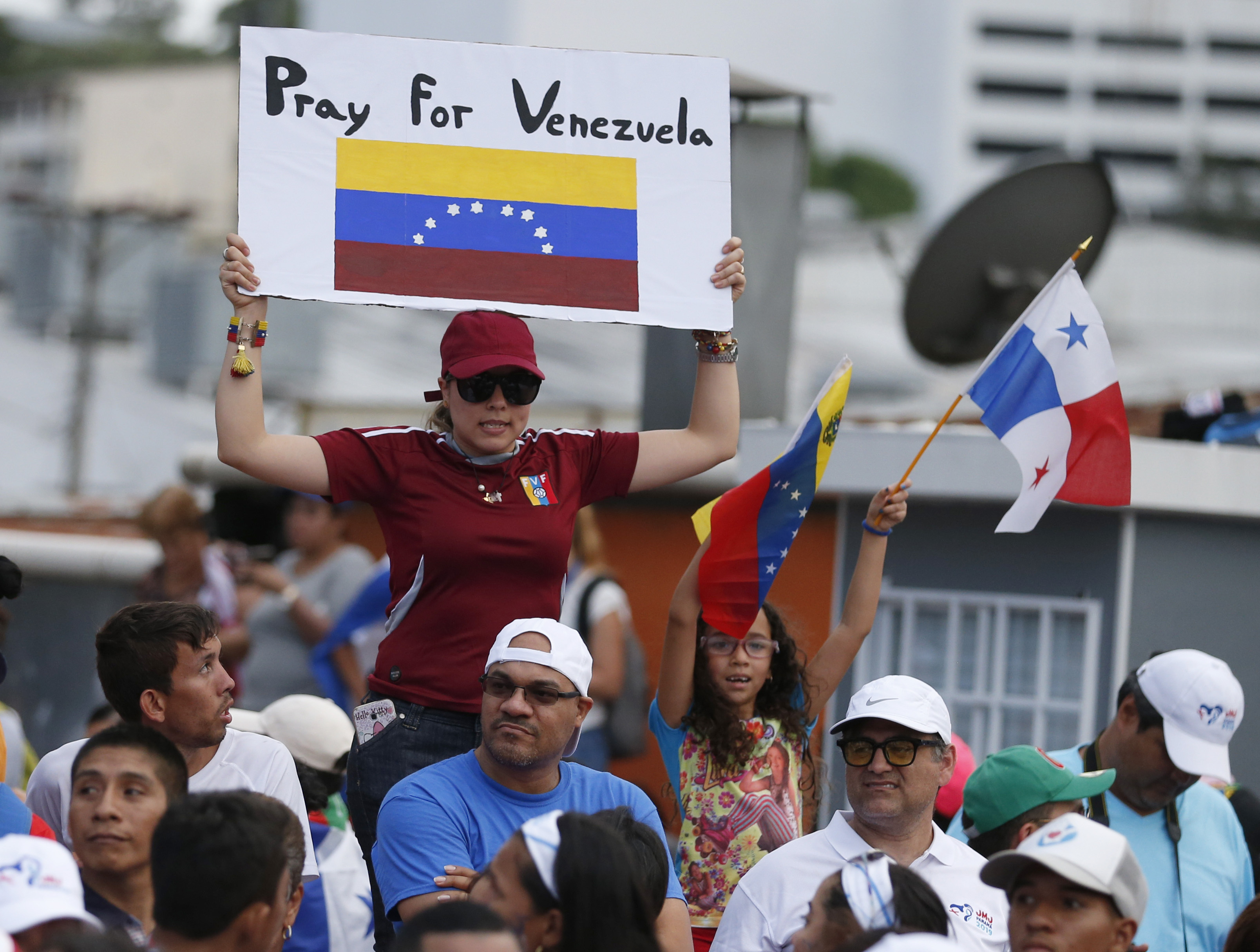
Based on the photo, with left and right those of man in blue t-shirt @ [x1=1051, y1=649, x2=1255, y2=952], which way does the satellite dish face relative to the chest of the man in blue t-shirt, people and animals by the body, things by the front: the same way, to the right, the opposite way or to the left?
the opposite way

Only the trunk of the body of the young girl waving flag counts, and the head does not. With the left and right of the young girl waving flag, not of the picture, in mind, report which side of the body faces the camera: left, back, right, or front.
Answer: front

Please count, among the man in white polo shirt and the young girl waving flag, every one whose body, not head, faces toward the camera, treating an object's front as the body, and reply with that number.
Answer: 2

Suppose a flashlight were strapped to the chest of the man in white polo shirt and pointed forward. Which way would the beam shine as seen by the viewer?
toward the camera

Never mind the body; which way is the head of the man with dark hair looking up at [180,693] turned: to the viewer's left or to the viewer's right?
to the viewer's right

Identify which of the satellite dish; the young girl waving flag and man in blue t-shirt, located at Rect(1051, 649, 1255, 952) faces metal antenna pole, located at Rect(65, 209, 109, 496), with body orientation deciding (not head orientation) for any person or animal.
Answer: the satellite dish

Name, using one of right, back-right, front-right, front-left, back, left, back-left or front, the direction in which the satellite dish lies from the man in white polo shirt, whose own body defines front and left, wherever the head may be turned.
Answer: back

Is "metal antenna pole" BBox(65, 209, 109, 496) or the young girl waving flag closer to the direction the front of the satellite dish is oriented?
the metal antenna pole

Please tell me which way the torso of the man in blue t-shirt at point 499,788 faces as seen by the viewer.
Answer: toward the camera

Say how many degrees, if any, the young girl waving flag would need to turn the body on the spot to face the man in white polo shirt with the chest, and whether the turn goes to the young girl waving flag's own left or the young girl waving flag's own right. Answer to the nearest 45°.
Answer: approximately 45° to the young girl waving flag's own left

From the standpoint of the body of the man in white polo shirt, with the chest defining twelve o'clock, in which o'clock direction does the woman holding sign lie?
The woman holding sign is roughly at 3 o'clock from the man in white polo shirt.

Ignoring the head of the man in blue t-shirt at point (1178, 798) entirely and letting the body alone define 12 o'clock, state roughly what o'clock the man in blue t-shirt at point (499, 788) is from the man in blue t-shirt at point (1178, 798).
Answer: the man in blue t-shirt at point (499, 788) is roughly at 3 o'clock from the man in blue t-shirt at point (1178, 798).
